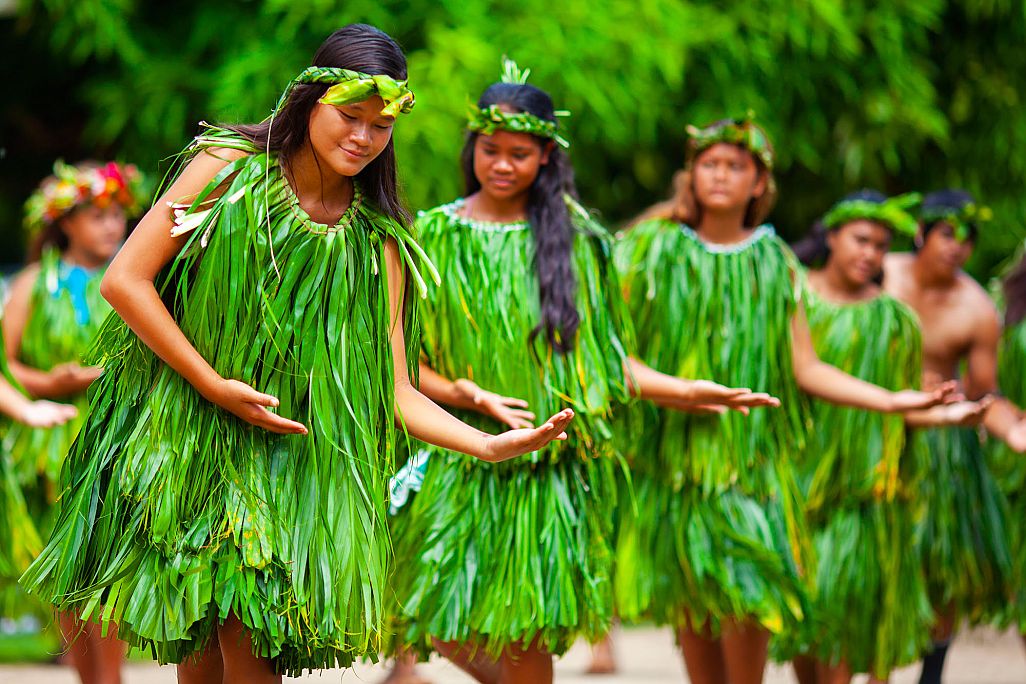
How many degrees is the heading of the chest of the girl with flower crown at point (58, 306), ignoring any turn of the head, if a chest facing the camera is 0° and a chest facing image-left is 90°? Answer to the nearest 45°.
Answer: approximately 315°

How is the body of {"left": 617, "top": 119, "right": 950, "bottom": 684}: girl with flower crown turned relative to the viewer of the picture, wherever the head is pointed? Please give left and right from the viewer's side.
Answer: facing the viewer
